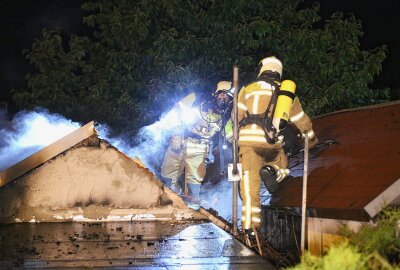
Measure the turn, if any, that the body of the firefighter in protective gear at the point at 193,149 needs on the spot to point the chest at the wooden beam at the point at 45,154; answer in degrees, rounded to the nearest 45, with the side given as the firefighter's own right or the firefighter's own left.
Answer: approximately 90° to the firefighter's own right

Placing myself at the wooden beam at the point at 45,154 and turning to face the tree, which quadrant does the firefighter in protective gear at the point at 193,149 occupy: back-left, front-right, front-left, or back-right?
front-right

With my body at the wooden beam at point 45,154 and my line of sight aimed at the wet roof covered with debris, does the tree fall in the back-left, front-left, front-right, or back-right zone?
back-left

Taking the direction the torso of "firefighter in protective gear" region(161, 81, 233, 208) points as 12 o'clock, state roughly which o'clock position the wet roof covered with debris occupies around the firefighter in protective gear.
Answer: The wet roof covered with debris is roughly at 2 o'clock from the firefighter in protective gear.
